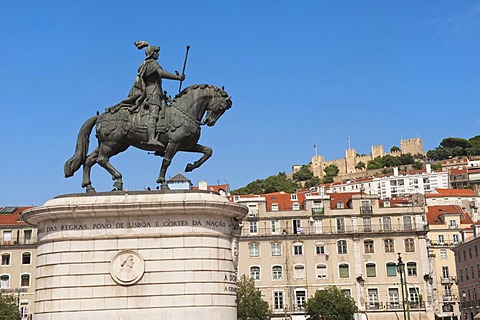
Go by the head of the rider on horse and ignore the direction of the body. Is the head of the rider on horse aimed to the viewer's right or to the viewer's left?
to the viewer's right

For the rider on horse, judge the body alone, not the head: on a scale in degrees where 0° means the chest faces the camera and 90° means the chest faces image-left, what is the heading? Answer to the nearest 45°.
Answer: approximately 270°

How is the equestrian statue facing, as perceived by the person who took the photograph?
facing to the right of the viewer
